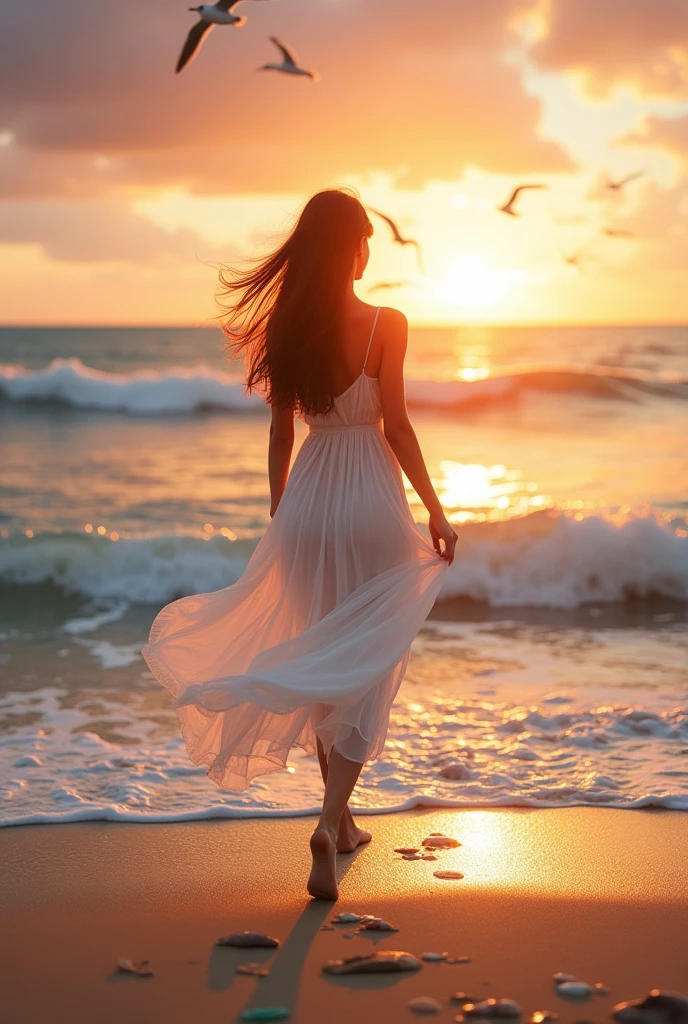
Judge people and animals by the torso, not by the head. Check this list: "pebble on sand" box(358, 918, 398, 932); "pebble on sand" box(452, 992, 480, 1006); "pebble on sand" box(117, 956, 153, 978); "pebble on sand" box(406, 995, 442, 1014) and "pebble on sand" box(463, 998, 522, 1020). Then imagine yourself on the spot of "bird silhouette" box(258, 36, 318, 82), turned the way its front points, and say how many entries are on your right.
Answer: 5

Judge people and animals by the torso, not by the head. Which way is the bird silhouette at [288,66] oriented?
to the viewer's right

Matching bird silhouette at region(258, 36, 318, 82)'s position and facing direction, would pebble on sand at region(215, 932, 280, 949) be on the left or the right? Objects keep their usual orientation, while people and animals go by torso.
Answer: on its right

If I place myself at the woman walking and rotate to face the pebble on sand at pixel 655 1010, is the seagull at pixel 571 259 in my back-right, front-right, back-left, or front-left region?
back-left

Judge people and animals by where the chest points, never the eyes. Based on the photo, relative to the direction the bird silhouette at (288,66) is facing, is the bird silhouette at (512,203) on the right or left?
on its left

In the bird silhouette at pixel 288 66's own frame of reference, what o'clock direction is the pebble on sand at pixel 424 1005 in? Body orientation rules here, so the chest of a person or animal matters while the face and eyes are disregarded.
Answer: The pebble on sand is roughly at 3 o'clock from the bird silhouette.

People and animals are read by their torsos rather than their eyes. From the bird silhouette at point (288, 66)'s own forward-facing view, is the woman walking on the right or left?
on its right

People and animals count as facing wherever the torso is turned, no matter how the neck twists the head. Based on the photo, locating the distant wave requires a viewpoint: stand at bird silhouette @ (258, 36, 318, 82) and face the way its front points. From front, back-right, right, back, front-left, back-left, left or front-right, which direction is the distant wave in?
left

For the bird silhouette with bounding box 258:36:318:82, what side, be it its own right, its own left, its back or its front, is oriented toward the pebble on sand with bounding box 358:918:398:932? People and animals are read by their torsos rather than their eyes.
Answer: right

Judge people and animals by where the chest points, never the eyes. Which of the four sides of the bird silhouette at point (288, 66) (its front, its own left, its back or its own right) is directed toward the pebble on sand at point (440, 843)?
left

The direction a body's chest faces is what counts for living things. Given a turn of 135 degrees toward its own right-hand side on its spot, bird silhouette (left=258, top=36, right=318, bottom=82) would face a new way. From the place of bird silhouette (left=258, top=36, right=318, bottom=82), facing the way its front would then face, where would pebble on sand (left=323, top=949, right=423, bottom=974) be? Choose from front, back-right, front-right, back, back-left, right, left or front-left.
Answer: front-left
